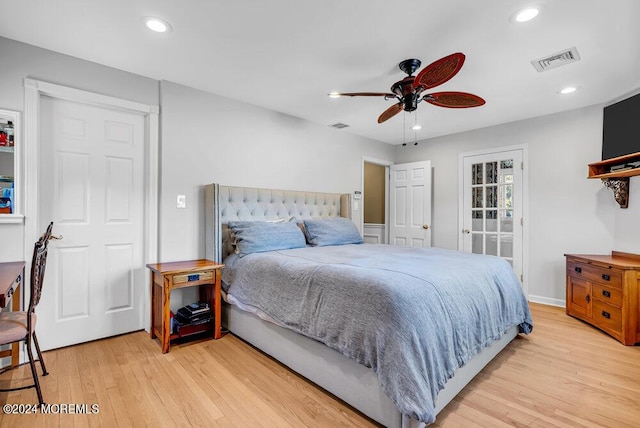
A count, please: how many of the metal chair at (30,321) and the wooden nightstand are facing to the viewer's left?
1

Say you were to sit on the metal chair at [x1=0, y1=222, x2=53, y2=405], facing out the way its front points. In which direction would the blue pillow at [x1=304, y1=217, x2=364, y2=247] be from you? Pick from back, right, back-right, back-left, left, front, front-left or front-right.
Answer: back

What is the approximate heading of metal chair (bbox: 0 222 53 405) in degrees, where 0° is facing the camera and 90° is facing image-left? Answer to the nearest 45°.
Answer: approximately 90°

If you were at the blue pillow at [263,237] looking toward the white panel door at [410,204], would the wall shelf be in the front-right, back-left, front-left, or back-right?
front-right

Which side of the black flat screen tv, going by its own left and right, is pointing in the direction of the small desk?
front

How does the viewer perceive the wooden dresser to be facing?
facing the viewer and to the left of the viewer

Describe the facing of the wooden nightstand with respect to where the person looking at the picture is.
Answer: facing the viewer and to the right of the viewer

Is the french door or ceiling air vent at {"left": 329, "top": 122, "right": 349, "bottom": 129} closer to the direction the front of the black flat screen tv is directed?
the ceiling air vent

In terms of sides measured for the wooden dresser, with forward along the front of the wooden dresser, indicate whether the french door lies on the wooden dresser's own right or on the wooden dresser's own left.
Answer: on the wooden dresser's own right

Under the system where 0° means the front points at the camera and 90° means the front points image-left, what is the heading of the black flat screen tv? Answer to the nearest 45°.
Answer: approximately 45°

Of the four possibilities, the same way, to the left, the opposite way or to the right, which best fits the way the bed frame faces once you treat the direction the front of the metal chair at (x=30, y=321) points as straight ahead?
to the left

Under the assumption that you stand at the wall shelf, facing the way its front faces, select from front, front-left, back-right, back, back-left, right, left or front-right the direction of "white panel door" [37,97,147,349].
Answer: front

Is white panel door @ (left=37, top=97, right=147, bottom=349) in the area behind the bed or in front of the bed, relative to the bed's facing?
behind
